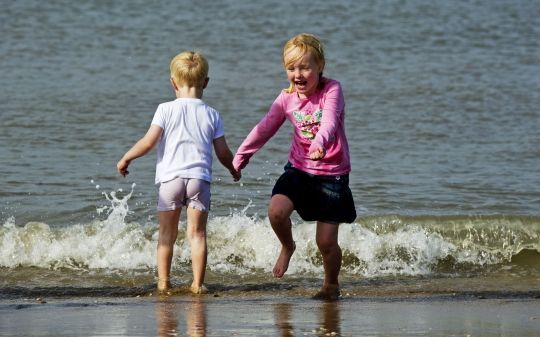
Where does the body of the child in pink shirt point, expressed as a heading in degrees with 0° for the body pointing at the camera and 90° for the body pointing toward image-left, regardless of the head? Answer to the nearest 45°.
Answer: approximately 45°

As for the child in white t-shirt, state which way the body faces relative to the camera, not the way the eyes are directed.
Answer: away from the camera

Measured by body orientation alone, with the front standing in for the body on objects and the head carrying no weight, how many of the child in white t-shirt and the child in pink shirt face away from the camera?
1

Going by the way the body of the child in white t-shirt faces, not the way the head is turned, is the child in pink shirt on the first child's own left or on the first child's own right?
on the first child's own right

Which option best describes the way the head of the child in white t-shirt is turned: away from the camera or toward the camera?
away from the camera

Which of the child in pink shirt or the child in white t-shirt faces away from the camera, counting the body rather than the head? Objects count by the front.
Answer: the child in white t-shirt
